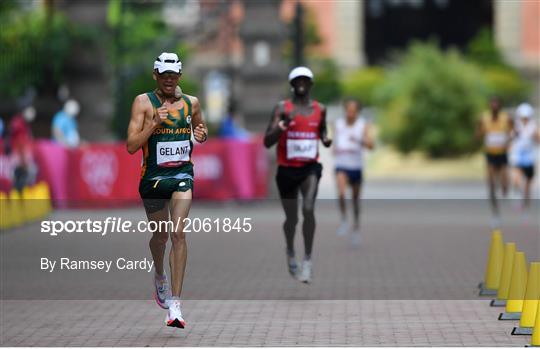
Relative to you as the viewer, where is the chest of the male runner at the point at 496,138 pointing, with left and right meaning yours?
facing the viewer

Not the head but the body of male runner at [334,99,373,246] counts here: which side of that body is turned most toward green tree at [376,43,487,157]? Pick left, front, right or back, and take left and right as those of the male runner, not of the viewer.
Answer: back

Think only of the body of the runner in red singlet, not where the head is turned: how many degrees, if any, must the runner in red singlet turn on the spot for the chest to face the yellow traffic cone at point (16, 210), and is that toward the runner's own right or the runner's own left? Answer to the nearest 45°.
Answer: approximately 135° to the runner's own right

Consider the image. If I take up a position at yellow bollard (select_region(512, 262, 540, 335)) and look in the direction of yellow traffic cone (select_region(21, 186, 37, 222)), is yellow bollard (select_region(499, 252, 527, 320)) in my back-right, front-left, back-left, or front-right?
front-right

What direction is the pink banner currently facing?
toward the camera

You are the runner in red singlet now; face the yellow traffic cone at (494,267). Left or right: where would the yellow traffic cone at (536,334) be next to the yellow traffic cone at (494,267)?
right

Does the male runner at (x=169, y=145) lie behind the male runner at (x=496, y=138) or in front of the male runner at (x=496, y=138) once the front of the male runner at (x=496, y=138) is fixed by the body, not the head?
in front

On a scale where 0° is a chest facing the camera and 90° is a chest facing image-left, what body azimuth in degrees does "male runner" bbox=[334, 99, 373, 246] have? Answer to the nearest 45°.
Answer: approximately 0°
